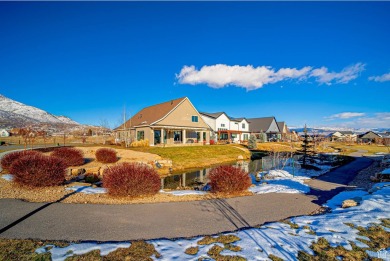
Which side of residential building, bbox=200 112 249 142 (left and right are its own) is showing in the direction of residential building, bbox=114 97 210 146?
right

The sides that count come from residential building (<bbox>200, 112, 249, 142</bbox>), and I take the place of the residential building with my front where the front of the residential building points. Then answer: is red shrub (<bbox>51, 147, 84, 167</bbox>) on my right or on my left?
on my right

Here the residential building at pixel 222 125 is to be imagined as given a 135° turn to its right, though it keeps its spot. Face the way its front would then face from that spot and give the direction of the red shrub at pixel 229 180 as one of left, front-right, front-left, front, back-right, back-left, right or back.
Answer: left

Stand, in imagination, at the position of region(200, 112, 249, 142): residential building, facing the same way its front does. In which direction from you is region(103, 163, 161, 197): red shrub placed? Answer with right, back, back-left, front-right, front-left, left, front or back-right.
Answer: front-right

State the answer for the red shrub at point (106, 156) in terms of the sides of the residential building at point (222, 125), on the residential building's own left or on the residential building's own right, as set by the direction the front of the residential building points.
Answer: on the residential building's own right

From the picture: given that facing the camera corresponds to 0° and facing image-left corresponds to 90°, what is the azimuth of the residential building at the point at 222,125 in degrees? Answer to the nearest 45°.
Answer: approximately 315°
